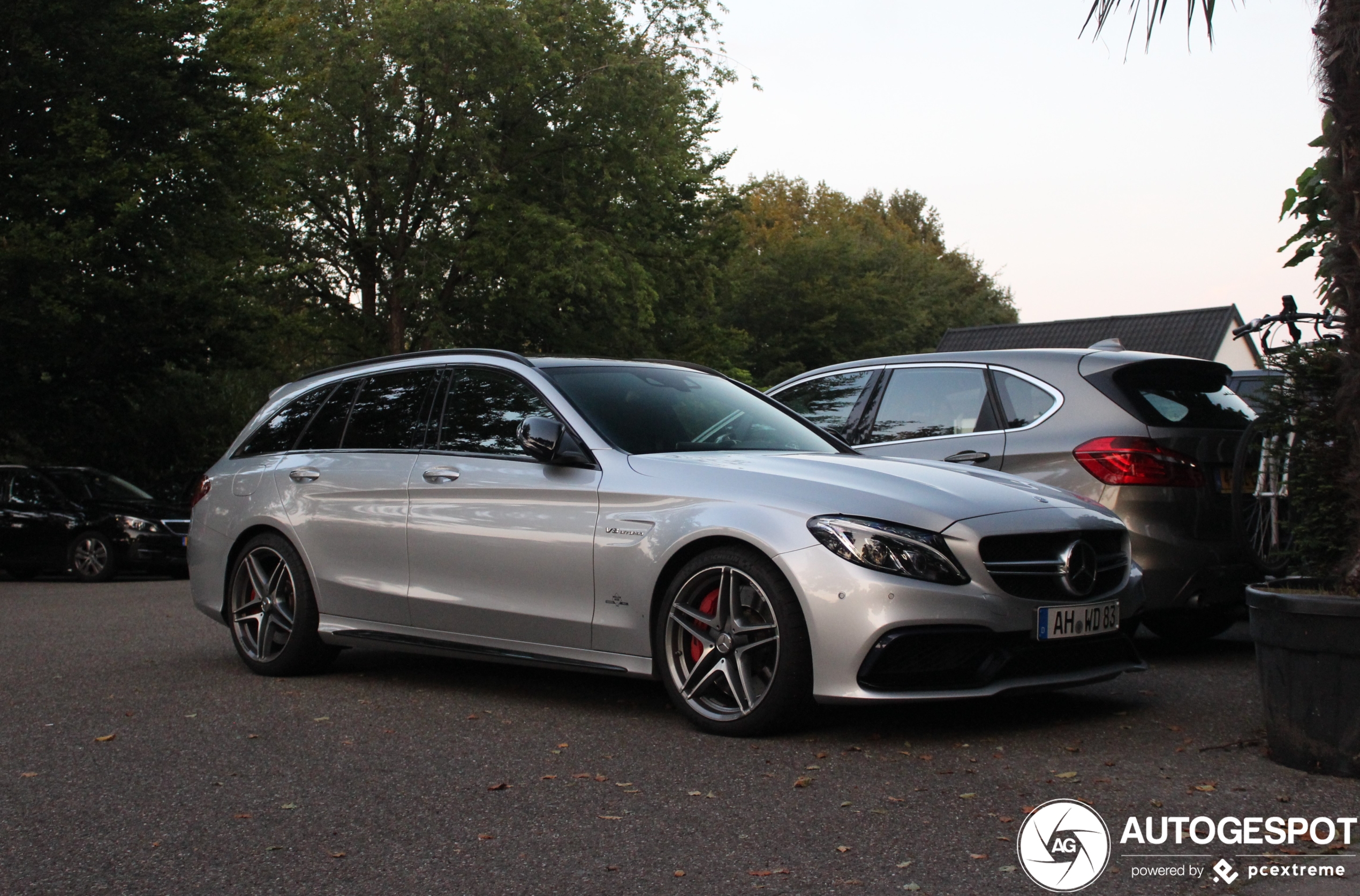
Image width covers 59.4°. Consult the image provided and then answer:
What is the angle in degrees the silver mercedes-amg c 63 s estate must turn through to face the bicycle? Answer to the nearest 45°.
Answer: approximately 45° to its left

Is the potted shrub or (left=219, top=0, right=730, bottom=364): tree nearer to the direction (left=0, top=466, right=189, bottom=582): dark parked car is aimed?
the potted shrub

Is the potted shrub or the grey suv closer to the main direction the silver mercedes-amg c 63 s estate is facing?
the potted shrub

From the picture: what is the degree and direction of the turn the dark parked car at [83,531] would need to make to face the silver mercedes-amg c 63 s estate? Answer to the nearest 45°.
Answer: approximately 45° to its right

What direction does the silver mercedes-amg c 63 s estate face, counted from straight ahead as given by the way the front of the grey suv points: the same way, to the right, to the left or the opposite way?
the opposite way

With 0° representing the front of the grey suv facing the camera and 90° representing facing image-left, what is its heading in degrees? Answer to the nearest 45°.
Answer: approximately 135°

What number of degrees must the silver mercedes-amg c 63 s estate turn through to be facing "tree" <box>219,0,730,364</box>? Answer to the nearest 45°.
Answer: approximately 135° to its left

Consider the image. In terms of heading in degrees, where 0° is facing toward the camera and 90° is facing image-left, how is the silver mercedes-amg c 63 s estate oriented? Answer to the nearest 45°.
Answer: approximately 315°

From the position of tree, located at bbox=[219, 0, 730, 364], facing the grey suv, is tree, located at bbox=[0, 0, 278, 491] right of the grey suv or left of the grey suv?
right

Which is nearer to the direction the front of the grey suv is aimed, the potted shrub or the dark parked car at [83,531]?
the dark parked car

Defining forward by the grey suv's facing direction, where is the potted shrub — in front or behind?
behind
